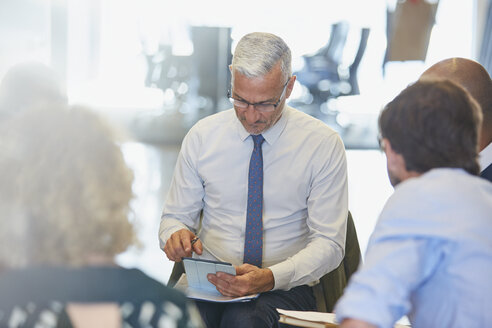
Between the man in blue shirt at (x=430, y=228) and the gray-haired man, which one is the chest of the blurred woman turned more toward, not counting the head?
the gray-haired man

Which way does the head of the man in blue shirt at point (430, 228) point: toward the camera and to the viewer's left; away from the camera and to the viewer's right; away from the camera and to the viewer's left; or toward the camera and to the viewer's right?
away from the camera and to the viewer's left

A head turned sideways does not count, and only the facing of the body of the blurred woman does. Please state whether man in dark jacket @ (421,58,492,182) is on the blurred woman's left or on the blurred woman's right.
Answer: on the blurred woman's right

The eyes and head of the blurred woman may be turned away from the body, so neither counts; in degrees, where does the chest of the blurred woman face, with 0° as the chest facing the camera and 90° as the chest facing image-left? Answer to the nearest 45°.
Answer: approximately 180°

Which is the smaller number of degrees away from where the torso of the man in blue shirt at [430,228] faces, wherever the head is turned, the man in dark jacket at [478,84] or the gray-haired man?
the gray-haired man

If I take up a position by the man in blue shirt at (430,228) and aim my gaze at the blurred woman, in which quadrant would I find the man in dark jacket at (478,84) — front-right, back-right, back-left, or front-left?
back-right

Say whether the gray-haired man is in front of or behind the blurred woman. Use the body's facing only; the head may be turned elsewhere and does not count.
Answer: in front

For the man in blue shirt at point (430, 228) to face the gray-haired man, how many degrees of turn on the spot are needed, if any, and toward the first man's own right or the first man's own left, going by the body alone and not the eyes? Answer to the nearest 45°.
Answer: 0° — they already face them

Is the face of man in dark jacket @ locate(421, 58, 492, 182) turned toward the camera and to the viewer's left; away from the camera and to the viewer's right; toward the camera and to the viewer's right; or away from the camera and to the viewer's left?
away from the camera and to the viewer's left

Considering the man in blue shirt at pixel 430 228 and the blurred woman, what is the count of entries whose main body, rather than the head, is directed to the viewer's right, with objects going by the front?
0

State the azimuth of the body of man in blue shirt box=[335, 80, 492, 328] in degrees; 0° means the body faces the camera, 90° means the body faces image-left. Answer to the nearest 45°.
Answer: approximately 135°

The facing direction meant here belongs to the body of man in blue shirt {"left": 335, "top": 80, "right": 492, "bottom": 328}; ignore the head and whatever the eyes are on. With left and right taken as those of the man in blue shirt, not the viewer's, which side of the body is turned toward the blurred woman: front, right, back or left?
left

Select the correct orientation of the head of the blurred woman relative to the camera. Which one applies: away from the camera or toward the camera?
away from the camera
